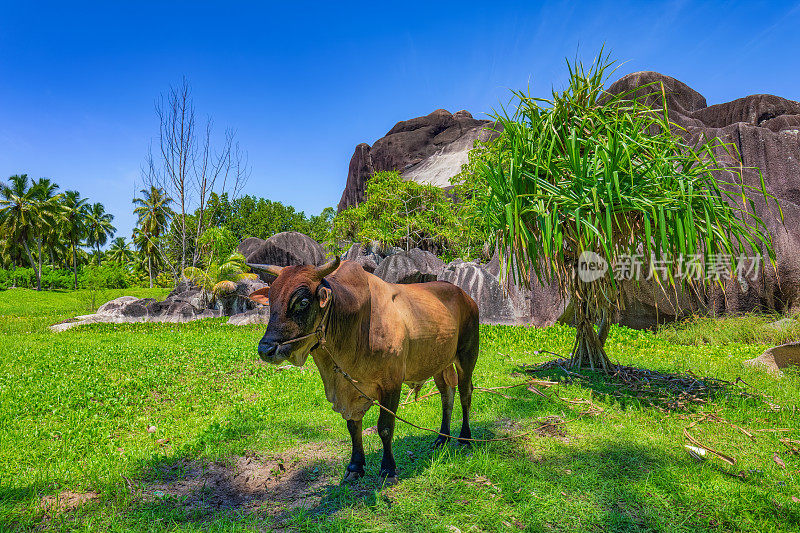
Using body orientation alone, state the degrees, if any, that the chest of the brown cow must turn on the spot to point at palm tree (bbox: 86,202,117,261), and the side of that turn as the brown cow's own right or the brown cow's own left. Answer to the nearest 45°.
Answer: approximately 90° to the brown cow's own right

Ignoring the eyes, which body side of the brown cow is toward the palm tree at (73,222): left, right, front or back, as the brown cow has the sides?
right

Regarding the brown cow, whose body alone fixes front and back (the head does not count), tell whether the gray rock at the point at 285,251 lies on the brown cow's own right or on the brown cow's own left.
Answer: on the brown cow's own right

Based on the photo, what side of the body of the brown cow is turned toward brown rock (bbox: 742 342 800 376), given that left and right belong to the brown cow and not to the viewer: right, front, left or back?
back

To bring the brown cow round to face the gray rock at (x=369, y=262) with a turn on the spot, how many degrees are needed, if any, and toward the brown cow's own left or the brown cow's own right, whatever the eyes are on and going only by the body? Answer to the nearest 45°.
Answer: approximately 135° to the brown cow's own right

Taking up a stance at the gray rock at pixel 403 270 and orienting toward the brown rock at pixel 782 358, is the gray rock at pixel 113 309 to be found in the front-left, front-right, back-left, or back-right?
back-right

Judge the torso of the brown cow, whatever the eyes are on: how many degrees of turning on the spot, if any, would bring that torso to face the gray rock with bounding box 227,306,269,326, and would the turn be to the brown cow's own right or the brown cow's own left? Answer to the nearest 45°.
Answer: approximately 135° to the brown cow's own right

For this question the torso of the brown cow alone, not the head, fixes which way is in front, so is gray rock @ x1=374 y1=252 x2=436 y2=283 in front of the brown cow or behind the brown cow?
behind

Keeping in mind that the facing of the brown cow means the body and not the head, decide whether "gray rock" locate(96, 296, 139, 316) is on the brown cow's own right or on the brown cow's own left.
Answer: on the brown cow's own right

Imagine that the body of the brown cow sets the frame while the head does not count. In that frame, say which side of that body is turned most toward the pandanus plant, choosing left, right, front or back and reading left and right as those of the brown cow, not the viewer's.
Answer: back

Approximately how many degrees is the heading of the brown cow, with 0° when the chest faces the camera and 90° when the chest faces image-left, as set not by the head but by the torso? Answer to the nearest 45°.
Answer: approximately 45°

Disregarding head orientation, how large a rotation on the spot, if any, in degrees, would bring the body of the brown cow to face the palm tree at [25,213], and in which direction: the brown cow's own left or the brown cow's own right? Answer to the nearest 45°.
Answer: approximately 90° to the brown cow's own right
